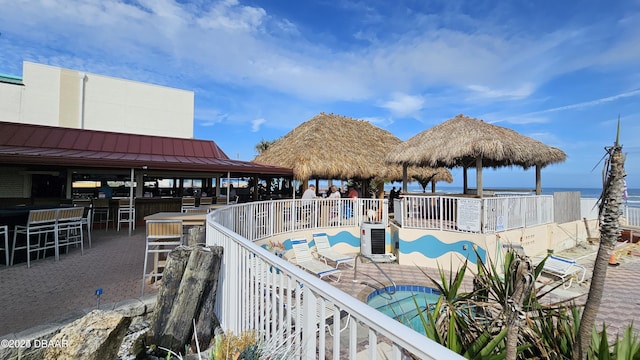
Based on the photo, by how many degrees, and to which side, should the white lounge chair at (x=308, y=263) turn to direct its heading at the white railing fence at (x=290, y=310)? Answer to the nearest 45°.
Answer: approximately 45° to its right

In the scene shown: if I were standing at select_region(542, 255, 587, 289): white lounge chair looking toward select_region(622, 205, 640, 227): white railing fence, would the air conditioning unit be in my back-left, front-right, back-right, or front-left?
back-left

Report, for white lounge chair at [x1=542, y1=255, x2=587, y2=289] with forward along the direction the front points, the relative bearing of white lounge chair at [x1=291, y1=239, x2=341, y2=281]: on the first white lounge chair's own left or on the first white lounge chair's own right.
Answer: on the first white lounge chair's own right

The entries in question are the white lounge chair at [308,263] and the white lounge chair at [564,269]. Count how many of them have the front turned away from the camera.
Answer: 0

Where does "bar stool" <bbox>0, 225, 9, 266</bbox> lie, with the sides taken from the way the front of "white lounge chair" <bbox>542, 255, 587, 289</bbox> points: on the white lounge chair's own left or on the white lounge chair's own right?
on the white lounge chair's own right

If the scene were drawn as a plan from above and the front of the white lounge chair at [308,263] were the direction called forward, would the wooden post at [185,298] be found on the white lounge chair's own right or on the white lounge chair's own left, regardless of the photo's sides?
on the white lounge chair's own right

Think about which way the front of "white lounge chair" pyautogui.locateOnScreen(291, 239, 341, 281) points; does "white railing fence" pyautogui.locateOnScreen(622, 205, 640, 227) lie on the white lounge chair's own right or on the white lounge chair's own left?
on the white lounge chair's own left

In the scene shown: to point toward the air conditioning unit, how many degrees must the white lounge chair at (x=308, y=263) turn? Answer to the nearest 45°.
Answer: approximately 90° to its left

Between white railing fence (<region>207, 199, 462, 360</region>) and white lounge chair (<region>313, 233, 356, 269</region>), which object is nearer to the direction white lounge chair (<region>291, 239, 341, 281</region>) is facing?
the white railing fence

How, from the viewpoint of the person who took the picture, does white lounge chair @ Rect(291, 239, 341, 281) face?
facing the viewer and to the right of the viewer
